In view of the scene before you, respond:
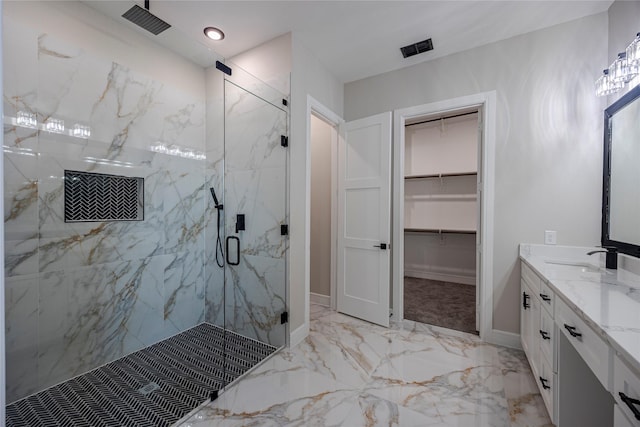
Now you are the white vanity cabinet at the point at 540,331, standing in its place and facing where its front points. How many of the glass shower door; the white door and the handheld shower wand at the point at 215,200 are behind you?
0

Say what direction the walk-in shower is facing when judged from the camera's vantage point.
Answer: facing the viewer and to the right of the viewer

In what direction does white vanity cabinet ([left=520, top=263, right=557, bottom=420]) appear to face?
to the viewer's left

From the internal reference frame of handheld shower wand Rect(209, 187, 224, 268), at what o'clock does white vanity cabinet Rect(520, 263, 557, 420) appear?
The white vanity cabinet is roughly at 9 o'clock from the handheld shower wand.

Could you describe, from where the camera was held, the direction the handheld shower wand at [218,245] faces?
facing the viewer and to the left of the viewer

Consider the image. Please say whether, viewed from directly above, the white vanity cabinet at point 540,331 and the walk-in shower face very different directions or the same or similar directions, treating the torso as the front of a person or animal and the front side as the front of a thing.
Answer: very different directions

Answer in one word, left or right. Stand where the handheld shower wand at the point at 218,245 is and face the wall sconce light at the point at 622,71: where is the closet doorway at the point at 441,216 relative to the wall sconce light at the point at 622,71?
left

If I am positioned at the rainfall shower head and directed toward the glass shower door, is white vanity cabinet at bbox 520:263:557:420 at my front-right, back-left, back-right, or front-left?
front-right

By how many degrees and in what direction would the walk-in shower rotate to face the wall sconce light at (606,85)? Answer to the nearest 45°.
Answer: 0° — it already faces it

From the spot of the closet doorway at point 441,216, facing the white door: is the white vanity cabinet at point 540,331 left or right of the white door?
left

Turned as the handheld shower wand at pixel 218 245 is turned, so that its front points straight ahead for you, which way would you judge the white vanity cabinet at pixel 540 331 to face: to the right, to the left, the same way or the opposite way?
to the right
